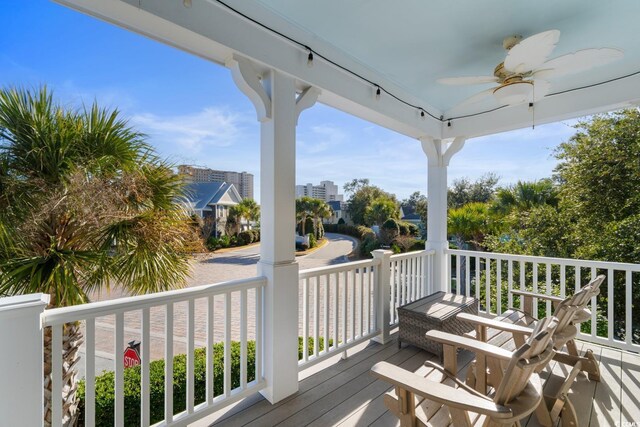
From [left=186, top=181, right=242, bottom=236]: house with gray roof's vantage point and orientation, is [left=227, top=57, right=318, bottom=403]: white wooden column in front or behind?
in front

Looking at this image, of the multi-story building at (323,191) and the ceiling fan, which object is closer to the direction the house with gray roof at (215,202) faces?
the ceiling fan

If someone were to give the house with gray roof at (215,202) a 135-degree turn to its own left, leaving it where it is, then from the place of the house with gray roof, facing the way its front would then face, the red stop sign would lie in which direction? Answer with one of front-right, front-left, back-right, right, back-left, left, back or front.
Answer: back

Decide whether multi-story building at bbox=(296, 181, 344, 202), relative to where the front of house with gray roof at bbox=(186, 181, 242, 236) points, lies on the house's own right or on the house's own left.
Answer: on the house's own left

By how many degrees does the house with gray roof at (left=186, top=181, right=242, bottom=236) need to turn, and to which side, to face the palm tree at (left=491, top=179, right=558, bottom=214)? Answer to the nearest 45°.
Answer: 0° — it already faces it

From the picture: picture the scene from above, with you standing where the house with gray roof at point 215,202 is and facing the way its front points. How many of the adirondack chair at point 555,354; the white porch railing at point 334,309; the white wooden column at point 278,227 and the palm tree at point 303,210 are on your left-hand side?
1

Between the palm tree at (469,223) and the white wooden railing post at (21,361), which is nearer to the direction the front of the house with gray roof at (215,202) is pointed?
the palm tree

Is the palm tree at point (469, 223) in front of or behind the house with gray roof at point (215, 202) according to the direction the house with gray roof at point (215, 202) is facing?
in front

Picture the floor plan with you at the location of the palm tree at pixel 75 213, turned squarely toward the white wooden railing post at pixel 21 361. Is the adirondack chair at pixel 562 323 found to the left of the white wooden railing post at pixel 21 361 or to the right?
left

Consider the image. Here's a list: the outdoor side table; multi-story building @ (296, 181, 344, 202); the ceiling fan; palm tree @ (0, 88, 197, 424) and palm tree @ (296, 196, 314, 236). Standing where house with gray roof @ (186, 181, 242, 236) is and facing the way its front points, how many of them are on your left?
2

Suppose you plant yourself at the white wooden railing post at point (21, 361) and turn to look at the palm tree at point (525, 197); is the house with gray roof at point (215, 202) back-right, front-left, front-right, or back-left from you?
front-left

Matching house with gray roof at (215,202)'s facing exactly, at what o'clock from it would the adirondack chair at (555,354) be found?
The adirondack chair is roughly at 1 o'clock from the house with gray roof.

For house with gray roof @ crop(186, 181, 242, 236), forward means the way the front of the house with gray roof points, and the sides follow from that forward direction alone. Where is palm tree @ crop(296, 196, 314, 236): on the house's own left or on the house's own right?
on the house's own left

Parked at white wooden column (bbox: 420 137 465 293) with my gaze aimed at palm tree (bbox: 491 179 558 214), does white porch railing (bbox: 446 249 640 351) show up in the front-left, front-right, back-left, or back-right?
back-right

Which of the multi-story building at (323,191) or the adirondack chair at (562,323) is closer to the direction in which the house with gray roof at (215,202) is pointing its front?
the adirondack chair

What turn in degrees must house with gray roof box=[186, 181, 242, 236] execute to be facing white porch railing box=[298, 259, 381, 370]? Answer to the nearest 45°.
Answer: approximately 45° to its right

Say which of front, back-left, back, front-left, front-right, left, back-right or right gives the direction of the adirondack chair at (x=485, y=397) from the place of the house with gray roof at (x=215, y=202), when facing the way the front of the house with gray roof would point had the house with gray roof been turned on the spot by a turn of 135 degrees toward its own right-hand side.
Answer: left

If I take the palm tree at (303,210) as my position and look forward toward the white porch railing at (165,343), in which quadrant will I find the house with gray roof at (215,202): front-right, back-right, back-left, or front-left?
front-right

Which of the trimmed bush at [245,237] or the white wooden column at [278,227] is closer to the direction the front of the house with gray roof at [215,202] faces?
the white wooden column
